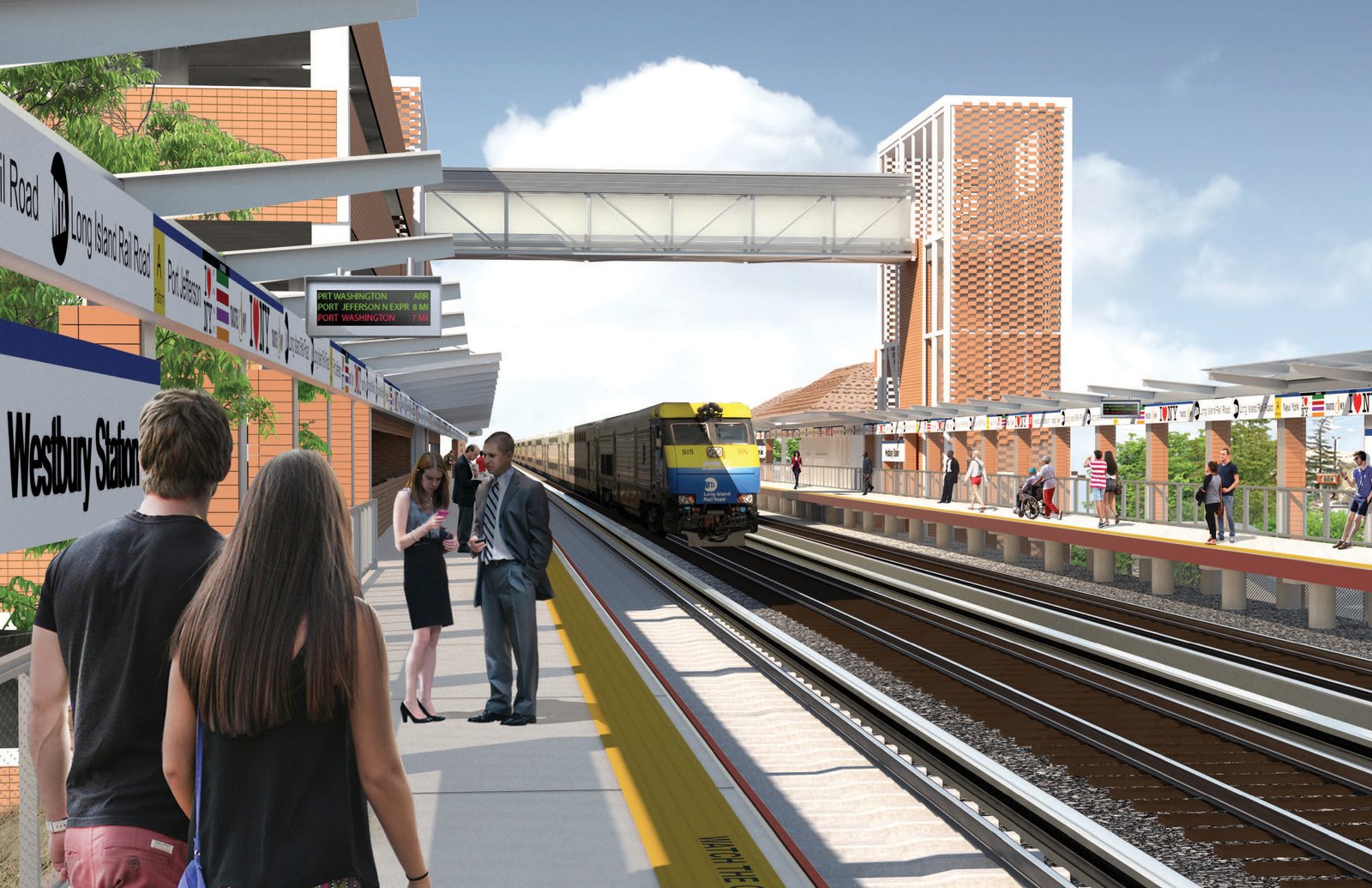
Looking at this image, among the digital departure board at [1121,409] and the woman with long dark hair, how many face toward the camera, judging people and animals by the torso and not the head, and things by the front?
1

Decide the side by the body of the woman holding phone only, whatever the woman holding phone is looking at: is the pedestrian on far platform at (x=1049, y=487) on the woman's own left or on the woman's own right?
on the woman's own left

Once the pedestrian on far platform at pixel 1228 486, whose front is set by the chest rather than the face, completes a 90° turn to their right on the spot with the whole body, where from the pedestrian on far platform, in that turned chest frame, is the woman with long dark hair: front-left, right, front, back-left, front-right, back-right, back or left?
back-left

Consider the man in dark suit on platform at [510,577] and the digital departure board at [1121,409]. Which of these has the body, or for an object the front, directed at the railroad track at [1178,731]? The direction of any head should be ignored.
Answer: the digital departure board

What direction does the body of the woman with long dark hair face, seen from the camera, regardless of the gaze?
away from the camera

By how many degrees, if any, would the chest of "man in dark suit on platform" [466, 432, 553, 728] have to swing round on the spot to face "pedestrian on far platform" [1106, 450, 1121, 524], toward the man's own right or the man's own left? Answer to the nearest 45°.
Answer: approximately 180°

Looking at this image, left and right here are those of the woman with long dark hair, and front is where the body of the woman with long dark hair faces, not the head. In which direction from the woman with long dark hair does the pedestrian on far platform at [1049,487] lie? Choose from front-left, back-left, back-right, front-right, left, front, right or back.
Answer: front-right

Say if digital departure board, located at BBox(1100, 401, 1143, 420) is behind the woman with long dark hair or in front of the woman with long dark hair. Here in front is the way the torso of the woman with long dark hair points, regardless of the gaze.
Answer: in front

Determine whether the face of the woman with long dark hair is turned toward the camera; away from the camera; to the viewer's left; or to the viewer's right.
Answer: away from the camera

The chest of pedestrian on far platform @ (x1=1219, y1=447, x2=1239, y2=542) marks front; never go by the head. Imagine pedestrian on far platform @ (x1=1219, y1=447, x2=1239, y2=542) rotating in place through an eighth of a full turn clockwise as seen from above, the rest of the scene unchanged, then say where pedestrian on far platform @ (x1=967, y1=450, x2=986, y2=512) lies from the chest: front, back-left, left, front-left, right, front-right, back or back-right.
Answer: front-right

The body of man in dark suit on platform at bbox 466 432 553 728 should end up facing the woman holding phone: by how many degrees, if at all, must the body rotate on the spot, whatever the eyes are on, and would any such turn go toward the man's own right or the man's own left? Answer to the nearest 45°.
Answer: approximately 45° to the man's own right

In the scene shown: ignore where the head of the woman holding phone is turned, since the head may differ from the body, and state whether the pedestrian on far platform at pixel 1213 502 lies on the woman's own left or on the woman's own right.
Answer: on the woman's own left

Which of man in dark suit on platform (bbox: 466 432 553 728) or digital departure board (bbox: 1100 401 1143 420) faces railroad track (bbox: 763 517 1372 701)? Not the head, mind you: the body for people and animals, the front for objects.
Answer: the digital departure board

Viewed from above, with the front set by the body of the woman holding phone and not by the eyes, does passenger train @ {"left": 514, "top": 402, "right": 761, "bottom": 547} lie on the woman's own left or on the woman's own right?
on the woman's own left
